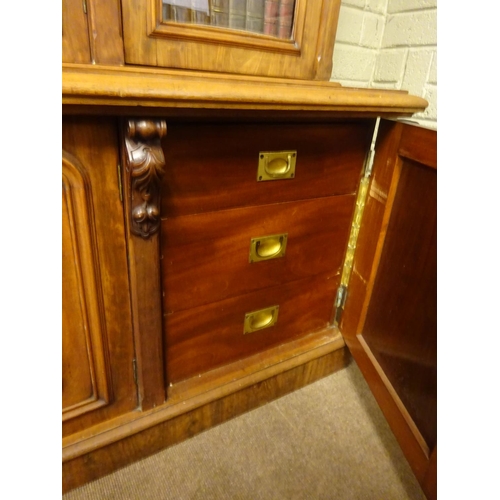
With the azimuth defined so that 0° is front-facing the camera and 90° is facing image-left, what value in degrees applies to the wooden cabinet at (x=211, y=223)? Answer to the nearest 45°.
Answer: approximately 315°
